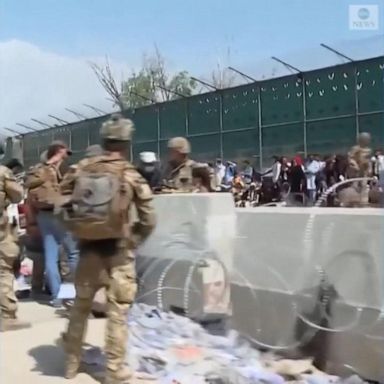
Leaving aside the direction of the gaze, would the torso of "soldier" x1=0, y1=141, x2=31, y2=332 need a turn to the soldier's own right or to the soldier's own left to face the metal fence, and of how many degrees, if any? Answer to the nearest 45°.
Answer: approximately 45° to the soldier's own left

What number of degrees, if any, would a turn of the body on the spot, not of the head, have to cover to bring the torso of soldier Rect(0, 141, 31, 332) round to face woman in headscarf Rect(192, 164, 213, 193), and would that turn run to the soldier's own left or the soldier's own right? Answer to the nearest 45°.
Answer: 0° — they already face them

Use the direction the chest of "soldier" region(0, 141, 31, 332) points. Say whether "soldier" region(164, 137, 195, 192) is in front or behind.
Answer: in front

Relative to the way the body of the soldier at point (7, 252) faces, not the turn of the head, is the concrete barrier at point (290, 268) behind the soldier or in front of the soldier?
in front

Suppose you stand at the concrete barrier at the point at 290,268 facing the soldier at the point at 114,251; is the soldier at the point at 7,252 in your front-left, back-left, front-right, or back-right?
front-right

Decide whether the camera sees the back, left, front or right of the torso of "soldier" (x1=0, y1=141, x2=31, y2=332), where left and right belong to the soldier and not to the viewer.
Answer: right

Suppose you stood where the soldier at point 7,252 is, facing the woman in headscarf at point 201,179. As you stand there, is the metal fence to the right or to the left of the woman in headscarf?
left

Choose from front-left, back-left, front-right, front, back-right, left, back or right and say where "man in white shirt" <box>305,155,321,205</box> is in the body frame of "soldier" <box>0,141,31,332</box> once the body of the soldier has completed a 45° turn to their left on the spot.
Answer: front

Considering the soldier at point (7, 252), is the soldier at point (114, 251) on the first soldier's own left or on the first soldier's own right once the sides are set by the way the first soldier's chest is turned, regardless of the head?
on the first soldier's own right

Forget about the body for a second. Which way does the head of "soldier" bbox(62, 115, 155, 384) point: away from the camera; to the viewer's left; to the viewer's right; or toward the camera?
away from the camera
